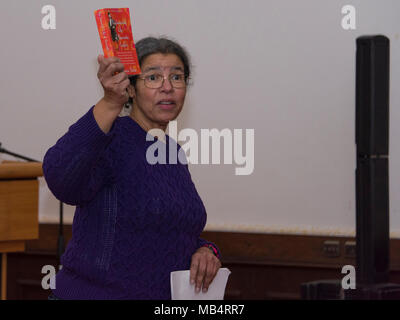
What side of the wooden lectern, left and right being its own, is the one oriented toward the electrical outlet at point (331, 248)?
left

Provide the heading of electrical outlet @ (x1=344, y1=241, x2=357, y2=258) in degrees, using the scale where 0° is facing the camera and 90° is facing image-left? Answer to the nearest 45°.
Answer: approximately 0°

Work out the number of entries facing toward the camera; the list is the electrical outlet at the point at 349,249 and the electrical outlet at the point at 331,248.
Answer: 2

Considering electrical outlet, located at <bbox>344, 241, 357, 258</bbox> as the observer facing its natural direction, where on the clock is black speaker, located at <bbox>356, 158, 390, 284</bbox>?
The black speaker is roughly at 12 o'clock from the electrical outlet.

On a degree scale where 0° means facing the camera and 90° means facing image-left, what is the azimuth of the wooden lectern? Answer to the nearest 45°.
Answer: approximately 0°

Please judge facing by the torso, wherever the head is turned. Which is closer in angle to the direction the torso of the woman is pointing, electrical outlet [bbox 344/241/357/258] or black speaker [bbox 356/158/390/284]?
the black speaker

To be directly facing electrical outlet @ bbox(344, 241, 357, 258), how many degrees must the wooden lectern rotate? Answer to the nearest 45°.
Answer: approximately 90° to its left
